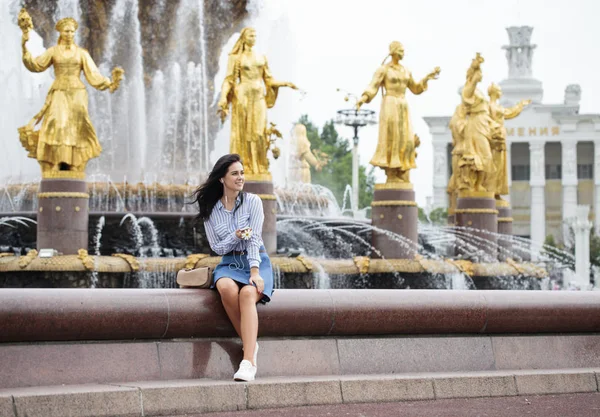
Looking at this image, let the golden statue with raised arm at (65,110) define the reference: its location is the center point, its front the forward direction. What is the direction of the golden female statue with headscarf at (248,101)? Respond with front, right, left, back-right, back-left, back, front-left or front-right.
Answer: left

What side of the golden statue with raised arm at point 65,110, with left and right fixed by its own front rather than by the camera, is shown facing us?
front

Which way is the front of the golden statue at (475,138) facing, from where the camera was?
facing the viewer and to the right of the viewer

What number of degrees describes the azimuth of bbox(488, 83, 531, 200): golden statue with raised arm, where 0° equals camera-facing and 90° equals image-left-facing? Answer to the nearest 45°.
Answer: approximately 270°

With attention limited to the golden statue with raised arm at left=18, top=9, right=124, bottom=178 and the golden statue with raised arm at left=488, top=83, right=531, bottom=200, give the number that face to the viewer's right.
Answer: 1

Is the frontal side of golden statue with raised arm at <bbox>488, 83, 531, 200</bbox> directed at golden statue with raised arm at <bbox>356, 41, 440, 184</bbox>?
no

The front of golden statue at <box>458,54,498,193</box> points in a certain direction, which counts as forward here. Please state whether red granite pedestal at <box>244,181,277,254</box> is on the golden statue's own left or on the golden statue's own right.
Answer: on the golden statue's own right

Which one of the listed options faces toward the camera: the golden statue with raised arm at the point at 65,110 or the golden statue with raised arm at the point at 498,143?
the golden statue with raised arm at the point at 65,110

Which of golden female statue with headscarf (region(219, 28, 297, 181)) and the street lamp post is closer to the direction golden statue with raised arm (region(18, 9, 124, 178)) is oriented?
the golden female statue with headscarf

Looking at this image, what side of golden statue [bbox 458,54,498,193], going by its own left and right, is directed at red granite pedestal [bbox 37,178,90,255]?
right

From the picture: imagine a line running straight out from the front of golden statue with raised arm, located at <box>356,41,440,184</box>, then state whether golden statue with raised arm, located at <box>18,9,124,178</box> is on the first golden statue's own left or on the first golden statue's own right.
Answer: on the first golden statue's own right

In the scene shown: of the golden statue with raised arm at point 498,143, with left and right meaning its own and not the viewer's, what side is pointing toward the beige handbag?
right

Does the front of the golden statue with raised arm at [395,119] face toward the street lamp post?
no

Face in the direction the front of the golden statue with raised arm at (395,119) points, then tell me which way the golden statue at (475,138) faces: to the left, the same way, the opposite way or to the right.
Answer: the same way
